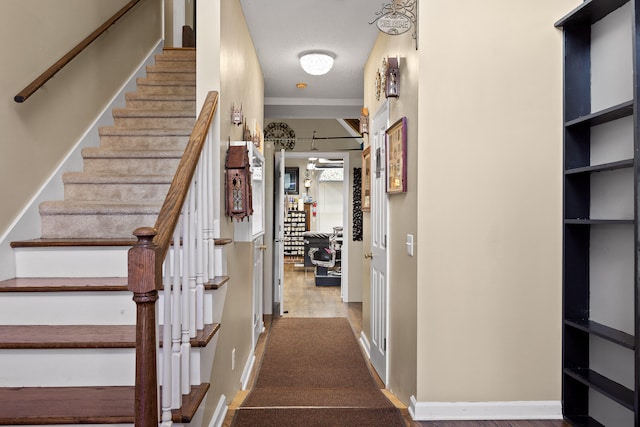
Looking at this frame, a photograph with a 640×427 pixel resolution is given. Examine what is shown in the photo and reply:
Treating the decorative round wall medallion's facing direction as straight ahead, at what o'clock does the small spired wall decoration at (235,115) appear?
The small spired wall decoration is roughly at 12 o'clock from the decorative round wall medallion.

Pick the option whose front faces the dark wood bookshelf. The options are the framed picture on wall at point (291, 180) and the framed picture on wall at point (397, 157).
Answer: the framed picture on wall at point (291, 180)

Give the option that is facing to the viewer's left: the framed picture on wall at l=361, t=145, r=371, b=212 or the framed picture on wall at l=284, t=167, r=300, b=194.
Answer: the framed picture on wall at l=361, t=145, r=371, b=212

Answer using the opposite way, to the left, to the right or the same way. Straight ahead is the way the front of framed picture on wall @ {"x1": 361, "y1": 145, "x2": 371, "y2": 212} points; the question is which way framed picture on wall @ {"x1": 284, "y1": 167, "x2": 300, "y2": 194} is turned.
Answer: to the left

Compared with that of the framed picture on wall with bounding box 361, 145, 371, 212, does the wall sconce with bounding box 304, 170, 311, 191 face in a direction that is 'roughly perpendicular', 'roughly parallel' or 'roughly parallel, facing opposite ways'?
roughly perpendicular

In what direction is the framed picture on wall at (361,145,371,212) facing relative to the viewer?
to the viewer's left

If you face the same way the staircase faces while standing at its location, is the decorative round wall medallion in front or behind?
behind

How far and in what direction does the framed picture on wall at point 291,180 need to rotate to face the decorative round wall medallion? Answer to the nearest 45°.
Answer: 0° — it already faces it

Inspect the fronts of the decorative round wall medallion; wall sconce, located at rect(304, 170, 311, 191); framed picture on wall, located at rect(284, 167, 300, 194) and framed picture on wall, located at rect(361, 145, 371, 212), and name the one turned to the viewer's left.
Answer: framed picture on wall, located at rect(361, 145, 371, 212)
